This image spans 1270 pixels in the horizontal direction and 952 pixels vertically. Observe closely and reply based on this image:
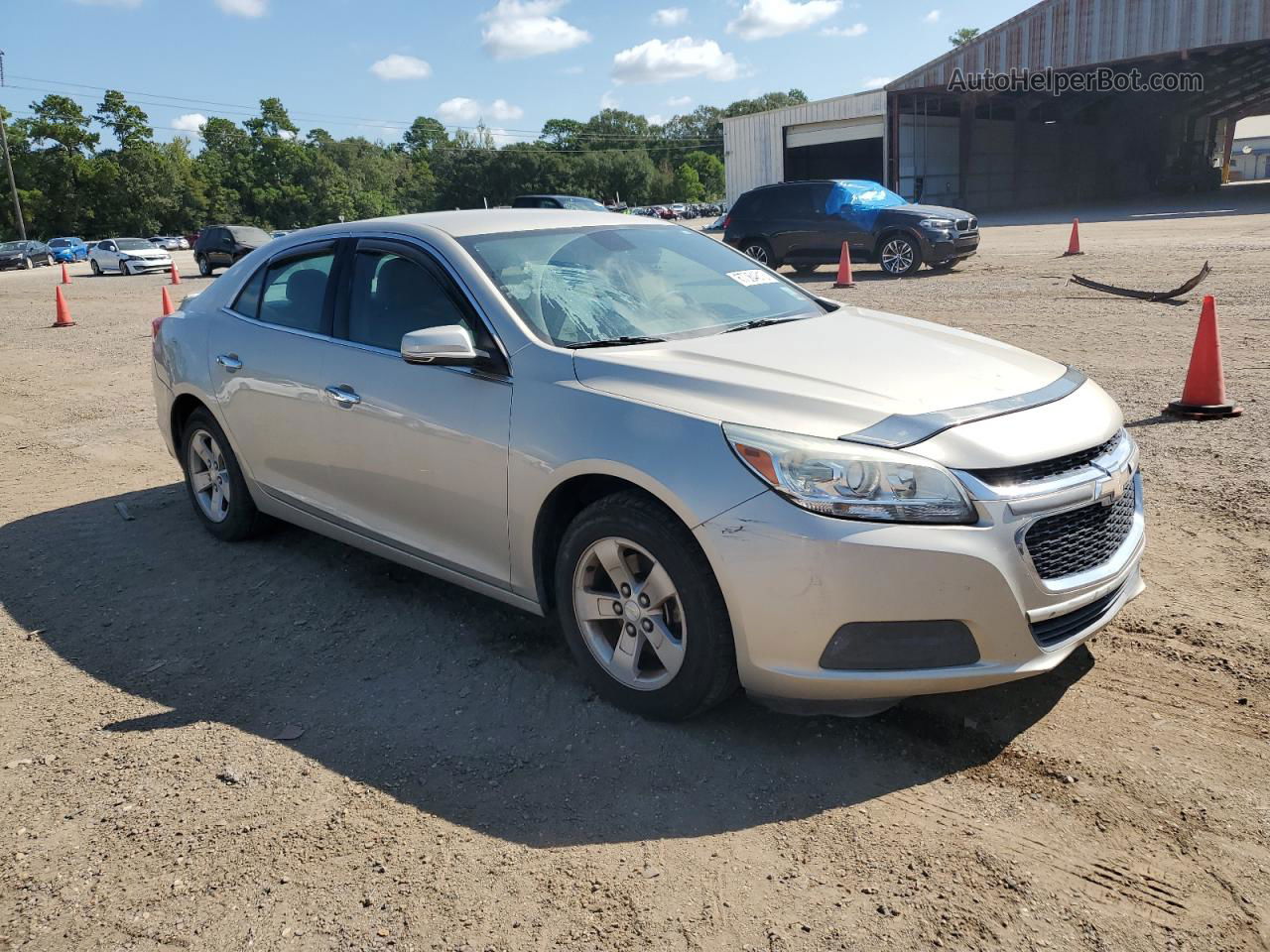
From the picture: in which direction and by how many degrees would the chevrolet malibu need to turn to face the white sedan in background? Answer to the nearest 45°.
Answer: approximately 180°

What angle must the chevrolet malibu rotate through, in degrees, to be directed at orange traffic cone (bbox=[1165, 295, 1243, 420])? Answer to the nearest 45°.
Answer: approximately 90° to its left

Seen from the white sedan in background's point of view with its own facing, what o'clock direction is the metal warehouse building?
The metal warehouse building is roughly at 11 o'clock from the white sedan in background.

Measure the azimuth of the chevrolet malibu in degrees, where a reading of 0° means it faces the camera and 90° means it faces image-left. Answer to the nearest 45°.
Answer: approximately 315°
